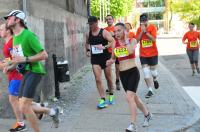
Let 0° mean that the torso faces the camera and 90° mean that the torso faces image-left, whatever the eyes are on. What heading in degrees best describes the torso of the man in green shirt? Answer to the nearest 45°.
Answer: approximately 90°

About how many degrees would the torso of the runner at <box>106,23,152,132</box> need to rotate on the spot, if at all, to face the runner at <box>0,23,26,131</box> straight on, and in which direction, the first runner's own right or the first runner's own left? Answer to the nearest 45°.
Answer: approximately 45° to the first runner's own right

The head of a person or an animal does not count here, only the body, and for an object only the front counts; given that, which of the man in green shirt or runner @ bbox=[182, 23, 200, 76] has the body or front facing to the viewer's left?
the man in green shirt

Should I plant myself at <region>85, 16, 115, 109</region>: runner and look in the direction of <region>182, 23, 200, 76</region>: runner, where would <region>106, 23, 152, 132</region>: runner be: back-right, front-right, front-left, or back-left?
back-right

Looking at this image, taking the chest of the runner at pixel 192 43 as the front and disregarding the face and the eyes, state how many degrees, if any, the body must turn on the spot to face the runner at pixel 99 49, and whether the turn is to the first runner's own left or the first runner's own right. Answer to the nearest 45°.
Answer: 0° — they already face them
